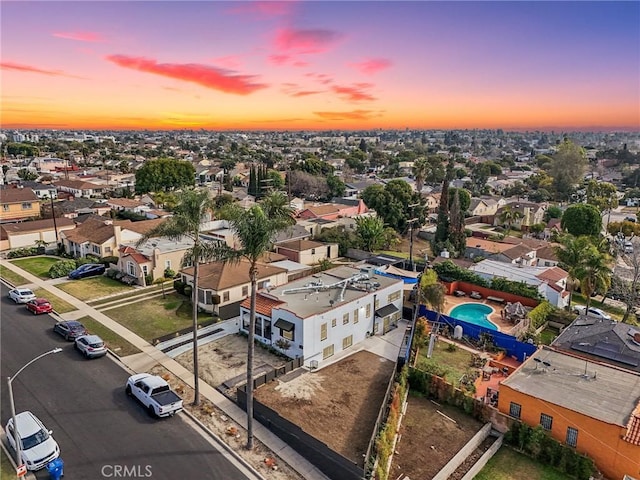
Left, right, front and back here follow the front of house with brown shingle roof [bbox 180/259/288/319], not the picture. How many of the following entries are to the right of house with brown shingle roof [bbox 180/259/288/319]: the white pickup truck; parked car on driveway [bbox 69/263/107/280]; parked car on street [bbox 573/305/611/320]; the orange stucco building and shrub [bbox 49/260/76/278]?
2

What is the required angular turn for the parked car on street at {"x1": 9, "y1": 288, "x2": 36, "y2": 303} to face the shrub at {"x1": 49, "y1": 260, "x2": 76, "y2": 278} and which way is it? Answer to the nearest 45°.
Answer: approximately 90° to its right

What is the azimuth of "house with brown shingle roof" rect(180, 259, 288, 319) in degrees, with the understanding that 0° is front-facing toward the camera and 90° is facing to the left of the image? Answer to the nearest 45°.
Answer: approximately 45°

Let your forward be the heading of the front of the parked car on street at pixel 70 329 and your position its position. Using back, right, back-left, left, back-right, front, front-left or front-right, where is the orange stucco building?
back

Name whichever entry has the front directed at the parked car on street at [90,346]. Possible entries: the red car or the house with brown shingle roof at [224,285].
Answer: the house with brown shingle roof

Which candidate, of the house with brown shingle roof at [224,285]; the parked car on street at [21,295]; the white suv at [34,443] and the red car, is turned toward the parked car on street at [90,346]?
the house with brown shingle roof

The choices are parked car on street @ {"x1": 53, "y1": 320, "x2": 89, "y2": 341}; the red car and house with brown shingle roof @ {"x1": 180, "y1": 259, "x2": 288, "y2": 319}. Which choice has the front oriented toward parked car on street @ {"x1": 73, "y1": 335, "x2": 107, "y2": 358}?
the house with brown shingle roof

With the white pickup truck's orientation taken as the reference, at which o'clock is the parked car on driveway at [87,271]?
The parked car on driveway is roughly at 1 o'clock from the white pickup truck.

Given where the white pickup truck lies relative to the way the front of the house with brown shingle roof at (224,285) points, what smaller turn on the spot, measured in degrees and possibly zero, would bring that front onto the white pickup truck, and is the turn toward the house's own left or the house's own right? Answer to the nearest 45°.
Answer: approximately 45° to the house's own left

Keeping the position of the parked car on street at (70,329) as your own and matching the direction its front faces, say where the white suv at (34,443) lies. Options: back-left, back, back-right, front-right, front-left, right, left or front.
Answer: back-left

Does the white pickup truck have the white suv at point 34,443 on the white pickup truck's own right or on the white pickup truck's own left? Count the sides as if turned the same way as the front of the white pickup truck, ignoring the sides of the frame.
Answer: on the white pickup truck's own left

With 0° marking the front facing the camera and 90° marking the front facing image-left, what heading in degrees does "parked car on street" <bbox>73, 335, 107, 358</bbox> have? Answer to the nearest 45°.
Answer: approximately 135°

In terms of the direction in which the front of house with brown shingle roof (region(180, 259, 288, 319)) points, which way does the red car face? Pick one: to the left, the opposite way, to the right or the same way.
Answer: to the right
